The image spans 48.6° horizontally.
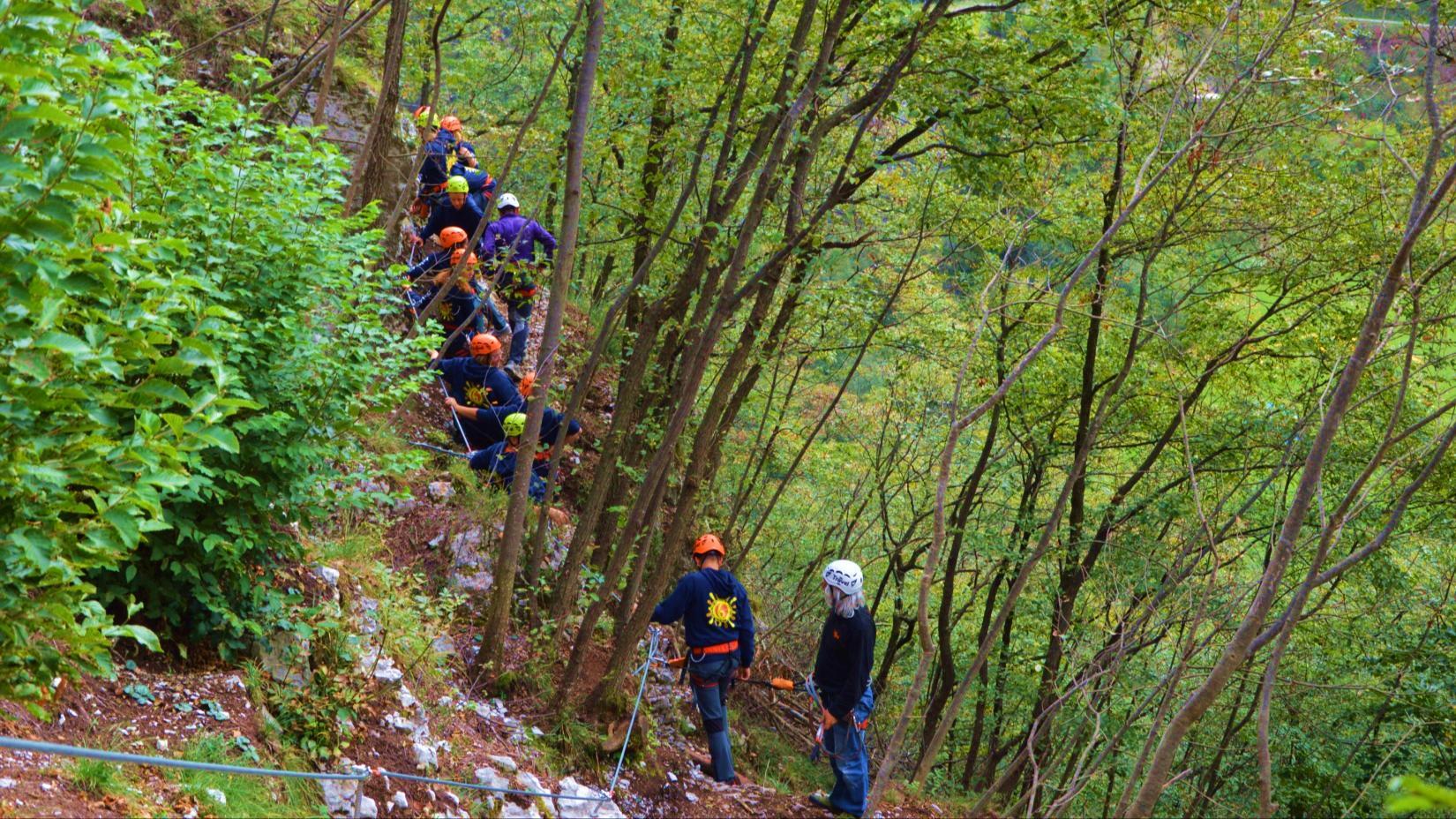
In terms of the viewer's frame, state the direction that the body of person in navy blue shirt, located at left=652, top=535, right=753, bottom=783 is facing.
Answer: away from the camera

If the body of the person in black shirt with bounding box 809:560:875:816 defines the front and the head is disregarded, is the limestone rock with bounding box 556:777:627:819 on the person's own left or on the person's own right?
on the person's own left

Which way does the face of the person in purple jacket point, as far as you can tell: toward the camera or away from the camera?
away from the camera

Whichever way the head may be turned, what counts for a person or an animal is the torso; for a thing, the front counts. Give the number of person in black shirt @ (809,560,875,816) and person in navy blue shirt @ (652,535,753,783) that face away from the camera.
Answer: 1

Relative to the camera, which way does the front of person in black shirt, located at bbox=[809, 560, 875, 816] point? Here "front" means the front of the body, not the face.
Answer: to the viewer's left

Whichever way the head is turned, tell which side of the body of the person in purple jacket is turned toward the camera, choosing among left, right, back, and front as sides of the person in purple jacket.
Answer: back

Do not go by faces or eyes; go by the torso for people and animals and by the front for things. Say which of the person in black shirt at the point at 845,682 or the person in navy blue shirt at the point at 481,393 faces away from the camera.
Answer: the person in navy blue shirt at the point at 481,393

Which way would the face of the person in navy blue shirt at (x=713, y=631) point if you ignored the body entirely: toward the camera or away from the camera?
away from the camera

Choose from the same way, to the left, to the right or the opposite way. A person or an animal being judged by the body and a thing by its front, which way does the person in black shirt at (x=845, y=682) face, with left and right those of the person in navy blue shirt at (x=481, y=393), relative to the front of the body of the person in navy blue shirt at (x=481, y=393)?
to the left

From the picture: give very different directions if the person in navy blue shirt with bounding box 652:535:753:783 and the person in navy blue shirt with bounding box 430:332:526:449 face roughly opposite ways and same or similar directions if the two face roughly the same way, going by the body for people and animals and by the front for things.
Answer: same or similar directions

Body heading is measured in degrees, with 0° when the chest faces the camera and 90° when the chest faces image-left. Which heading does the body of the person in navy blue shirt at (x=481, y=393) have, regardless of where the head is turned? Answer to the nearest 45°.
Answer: approximately 180°

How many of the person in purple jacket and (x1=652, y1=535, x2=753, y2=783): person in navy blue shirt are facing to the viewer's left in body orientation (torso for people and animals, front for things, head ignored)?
0

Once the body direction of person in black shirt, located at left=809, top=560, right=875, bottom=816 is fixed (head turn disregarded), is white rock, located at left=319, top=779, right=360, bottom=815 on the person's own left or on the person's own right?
on the person's own left

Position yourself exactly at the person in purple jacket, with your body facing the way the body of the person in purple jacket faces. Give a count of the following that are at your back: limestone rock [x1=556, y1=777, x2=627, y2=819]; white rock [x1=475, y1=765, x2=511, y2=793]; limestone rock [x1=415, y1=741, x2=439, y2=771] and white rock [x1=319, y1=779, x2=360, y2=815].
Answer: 4

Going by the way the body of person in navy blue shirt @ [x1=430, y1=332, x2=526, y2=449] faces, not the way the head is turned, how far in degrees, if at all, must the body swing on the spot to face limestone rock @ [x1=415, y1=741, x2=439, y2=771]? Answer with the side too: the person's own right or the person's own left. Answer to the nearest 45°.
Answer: approximately 180°
